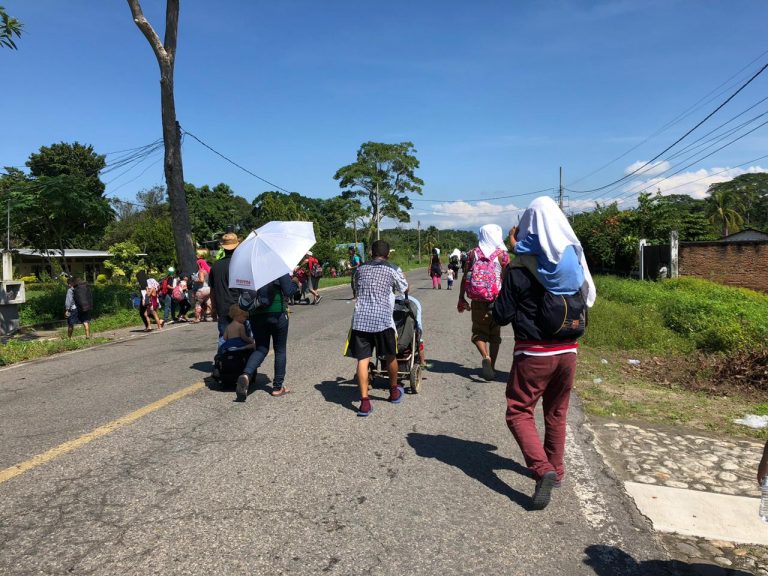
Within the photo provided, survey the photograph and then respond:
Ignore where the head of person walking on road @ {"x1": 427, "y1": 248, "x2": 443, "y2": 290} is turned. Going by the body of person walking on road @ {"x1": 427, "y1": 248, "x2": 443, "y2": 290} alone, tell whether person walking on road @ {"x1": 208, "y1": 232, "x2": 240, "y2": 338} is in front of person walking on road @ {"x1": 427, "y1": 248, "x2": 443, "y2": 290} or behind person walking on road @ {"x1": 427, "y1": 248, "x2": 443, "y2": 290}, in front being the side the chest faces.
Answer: behind

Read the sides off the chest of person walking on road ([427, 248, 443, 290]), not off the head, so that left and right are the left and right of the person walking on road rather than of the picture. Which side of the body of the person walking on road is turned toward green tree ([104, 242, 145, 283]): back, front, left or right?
left

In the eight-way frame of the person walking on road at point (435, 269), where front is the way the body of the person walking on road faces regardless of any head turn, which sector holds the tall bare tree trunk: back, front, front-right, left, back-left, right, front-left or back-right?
back-left

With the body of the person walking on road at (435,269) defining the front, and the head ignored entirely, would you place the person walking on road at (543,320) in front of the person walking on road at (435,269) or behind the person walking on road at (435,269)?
behind

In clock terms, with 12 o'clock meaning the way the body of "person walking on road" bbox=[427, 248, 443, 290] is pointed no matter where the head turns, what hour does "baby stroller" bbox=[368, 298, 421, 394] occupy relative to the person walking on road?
The baby stroller is roughly at 6 o'clock from the person walking on road.

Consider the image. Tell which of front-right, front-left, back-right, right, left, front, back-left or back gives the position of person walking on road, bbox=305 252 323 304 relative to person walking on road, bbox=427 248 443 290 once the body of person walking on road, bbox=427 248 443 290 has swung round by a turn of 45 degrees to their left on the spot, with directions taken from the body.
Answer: left

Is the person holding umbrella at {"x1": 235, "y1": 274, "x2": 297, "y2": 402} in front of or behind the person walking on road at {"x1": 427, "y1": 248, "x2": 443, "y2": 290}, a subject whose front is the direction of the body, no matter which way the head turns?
behind

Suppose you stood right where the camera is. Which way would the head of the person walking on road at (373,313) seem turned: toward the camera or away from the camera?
away from the camera

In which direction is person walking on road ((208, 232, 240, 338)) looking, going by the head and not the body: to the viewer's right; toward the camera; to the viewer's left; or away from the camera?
away from the camera

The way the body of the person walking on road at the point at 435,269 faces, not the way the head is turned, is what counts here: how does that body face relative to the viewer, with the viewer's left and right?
facing away from the viewer

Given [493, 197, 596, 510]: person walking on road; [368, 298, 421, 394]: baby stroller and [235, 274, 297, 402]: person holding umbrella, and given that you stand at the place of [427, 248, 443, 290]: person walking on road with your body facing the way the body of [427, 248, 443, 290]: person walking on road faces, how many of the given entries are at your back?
3

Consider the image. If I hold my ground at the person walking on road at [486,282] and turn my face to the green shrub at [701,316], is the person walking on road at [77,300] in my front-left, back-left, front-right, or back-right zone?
back-left

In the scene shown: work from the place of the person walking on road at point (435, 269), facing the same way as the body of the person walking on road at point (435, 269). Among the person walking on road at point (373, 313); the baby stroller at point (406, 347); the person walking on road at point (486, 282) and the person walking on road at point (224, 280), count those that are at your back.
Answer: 4

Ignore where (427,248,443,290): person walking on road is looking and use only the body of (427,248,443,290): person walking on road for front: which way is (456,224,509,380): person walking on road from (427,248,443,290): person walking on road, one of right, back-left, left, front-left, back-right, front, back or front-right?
back
